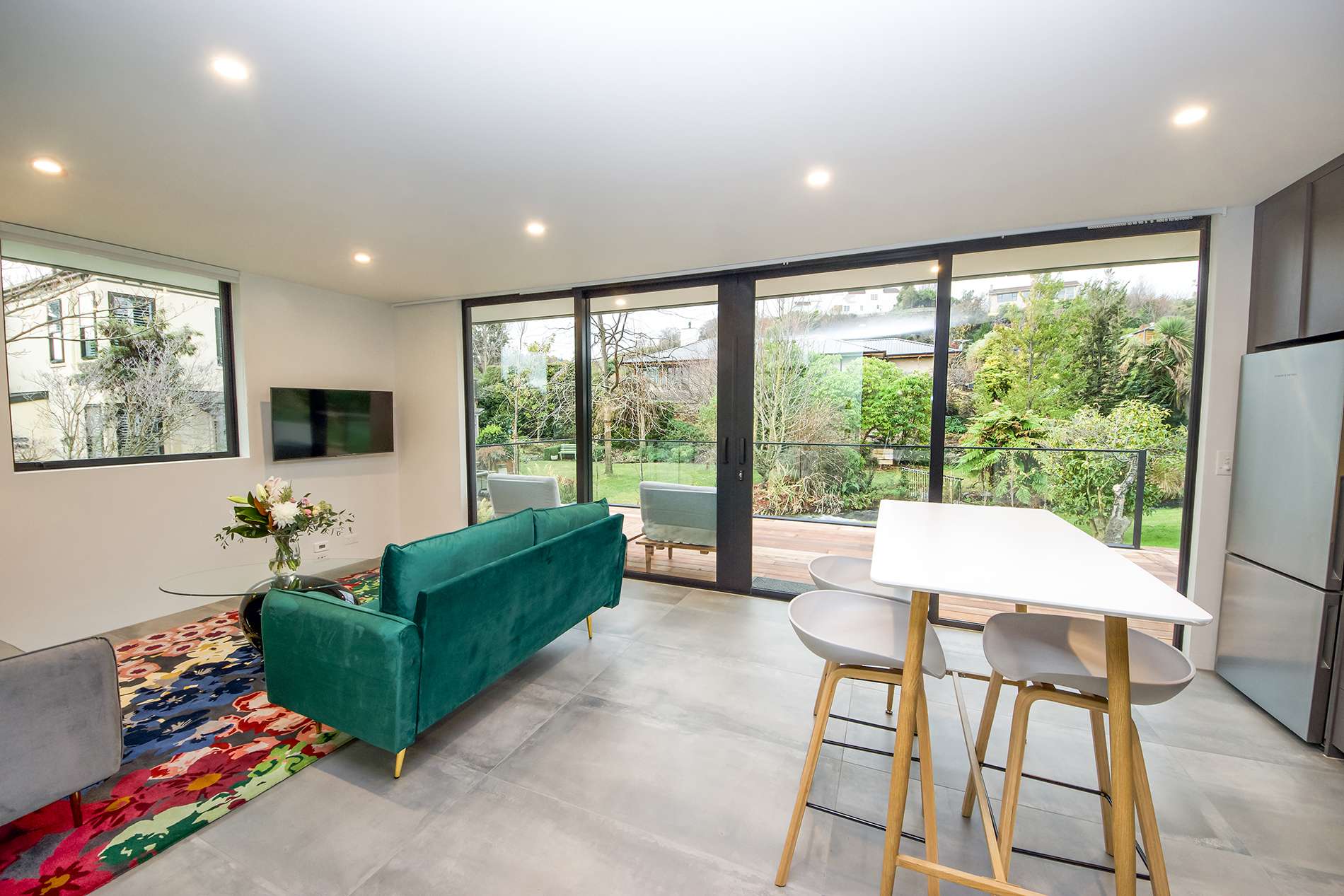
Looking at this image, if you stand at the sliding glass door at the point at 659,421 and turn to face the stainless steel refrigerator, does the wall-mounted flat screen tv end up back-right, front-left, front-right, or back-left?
back-right

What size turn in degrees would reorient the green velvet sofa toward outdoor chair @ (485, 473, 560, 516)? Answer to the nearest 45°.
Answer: approximately 45° to its right

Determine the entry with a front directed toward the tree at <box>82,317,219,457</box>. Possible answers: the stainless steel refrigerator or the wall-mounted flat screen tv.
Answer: the stainless steel refrigerator

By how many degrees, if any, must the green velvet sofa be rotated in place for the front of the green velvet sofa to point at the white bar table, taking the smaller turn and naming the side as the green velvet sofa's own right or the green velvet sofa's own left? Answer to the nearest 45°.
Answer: approximately 180°

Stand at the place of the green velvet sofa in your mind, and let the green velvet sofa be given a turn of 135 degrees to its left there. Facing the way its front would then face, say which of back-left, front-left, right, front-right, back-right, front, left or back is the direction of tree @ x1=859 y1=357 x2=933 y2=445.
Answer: left

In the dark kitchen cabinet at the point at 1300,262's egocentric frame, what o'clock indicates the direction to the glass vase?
The glass vase is roughly at 12 o'clock from the dark kitchen cabinet.

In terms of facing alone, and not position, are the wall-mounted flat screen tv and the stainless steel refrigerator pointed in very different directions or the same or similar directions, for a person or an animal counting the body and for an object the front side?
very different directions

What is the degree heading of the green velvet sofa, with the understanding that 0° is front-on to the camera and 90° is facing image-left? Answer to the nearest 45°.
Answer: approximately 135°
